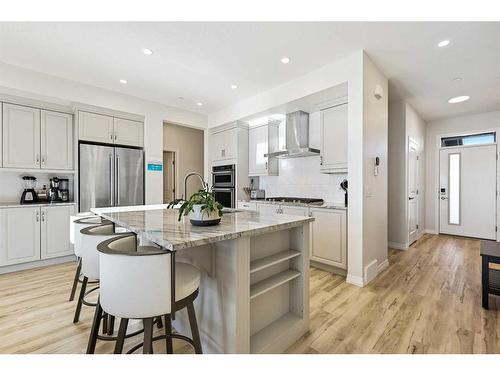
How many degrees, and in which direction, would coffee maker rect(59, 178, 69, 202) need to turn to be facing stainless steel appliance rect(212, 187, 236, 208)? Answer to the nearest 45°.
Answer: approximately 90° to its left

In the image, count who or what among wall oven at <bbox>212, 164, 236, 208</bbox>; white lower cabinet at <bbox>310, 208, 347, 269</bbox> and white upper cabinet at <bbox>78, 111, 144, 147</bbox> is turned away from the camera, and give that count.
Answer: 0

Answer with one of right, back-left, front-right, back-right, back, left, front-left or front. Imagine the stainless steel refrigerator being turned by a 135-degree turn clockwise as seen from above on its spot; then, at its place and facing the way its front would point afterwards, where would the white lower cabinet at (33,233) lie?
front

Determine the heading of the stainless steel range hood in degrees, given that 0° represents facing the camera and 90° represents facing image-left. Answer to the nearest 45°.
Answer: approximately 45°

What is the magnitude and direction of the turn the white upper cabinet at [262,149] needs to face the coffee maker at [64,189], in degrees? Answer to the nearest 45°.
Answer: approximately 45° to its right

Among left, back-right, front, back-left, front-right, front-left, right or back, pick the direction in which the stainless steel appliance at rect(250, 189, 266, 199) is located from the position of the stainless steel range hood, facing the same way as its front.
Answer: right

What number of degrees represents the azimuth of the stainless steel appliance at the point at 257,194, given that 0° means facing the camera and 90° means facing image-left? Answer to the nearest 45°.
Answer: approximately 45°

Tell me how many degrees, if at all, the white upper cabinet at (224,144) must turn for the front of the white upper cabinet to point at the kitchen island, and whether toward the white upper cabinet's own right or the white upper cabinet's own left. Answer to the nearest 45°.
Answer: approximately 45° to the white upper cabinet's own left

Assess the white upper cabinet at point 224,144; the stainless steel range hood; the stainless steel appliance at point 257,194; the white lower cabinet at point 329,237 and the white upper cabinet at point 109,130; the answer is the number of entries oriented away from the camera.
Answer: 0

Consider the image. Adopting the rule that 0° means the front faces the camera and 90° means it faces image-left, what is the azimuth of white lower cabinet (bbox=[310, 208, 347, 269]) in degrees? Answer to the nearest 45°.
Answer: approximately 45°

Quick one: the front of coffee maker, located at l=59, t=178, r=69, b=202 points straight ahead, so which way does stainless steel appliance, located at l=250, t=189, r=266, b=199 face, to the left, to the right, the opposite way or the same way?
to the right

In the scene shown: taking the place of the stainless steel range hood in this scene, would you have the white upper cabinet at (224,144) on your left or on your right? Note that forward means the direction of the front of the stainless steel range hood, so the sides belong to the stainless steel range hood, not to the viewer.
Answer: on your right

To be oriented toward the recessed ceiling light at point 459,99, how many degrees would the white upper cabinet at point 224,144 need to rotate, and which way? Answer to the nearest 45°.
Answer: approximately 135° to its left

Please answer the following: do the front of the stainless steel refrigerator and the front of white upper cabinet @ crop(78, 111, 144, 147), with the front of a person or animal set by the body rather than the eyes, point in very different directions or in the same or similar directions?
same or similar directions
